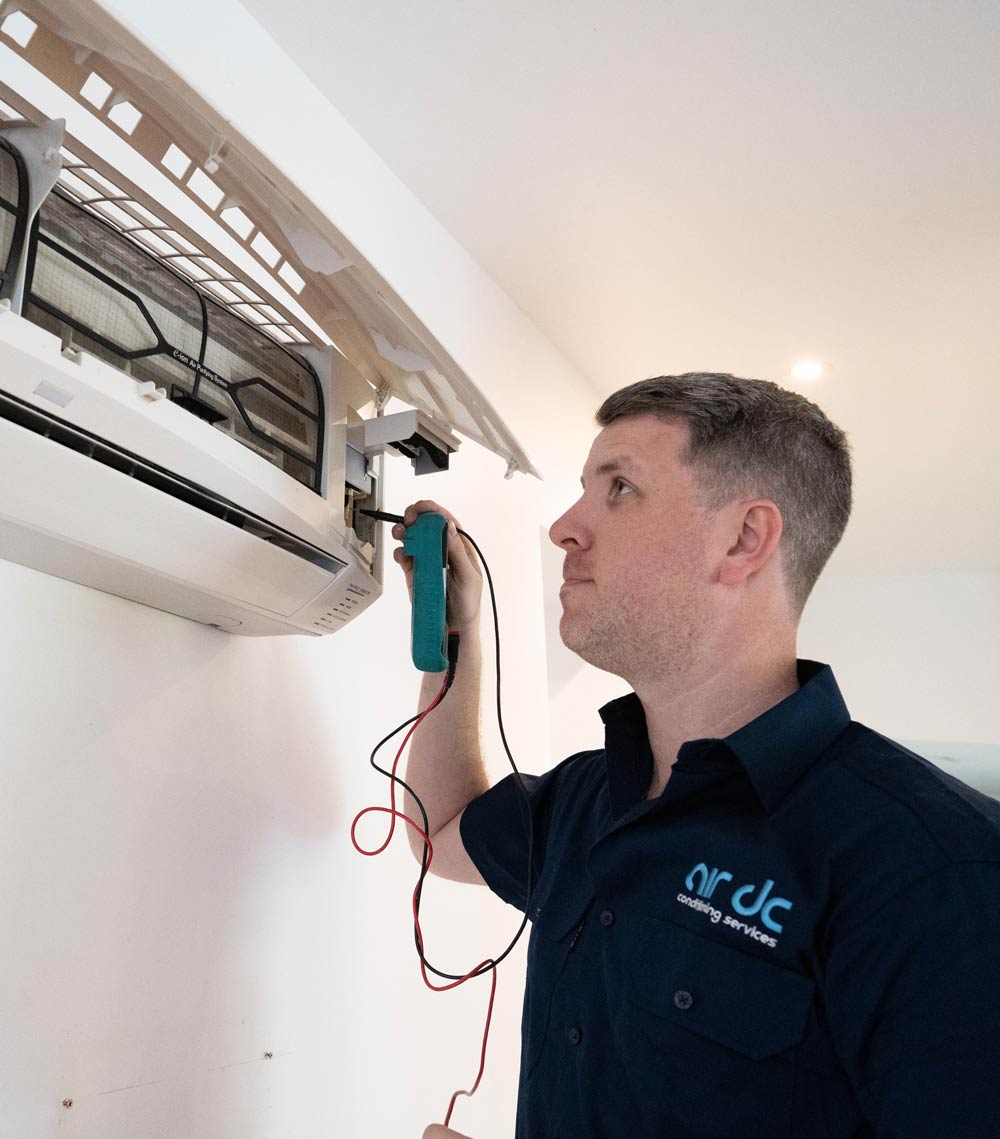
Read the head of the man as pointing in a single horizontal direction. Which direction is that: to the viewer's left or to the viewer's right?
to the viewer's left

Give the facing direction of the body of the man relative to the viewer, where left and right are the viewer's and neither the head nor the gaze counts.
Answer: facing the viewer and to the left of the viewer

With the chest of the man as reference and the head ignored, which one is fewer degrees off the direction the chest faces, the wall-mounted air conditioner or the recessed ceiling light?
the wall-mounted air conditioner

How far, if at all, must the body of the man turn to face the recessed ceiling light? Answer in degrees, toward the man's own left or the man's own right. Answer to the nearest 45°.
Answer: approximately 135° to the man's own right
